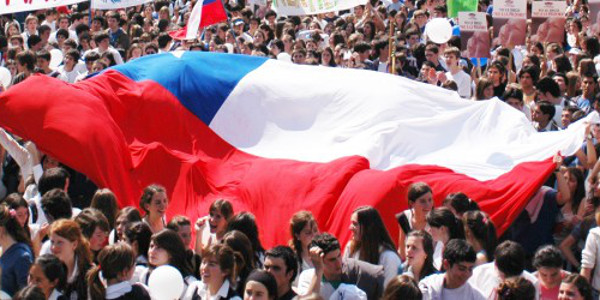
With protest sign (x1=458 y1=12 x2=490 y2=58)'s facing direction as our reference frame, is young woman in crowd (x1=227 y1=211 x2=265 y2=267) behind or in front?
in front

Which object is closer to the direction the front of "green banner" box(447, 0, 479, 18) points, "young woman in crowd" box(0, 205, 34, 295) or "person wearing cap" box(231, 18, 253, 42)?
the young woman in crowd

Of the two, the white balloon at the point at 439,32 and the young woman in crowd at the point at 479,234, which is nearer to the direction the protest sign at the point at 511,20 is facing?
the young woman in crowd

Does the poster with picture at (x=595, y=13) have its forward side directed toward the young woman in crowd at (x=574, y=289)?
yes

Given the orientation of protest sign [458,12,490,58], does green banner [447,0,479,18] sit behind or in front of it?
behind

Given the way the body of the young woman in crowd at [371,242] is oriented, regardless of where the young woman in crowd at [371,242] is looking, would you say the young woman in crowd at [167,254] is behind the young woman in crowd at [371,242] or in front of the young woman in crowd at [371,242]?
in front

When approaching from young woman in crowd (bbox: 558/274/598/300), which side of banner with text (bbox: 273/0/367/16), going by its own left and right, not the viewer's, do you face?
front
